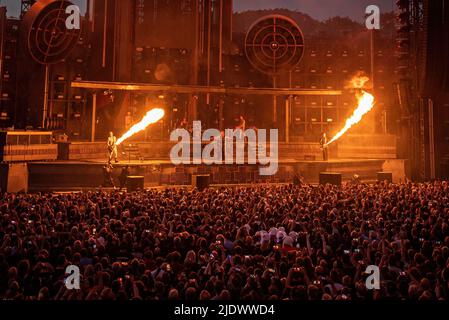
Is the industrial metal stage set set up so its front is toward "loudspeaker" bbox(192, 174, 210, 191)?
yes

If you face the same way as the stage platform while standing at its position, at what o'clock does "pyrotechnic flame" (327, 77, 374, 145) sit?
The pyrotechnic flame is roughly at 8 o'clock from the stage platform.

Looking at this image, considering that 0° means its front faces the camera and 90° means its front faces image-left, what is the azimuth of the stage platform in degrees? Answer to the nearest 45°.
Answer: approximately 0°

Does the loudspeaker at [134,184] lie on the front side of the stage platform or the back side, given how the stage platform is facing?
on the front side

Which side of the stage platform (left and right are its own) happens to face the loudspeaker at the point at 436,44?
left

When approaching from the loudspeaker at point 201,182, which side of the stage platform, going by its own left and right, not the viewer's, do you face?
front

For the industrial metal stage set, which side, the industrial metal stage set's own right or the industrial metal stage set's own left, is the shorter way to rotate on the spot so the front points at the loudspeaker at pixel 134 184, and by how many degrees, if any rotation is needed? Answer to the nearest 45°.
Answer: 0° — it already faces it

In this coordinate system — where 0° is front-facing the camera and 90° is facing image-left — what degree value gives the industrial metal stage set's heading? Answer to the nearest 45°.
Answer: approximately 0°
